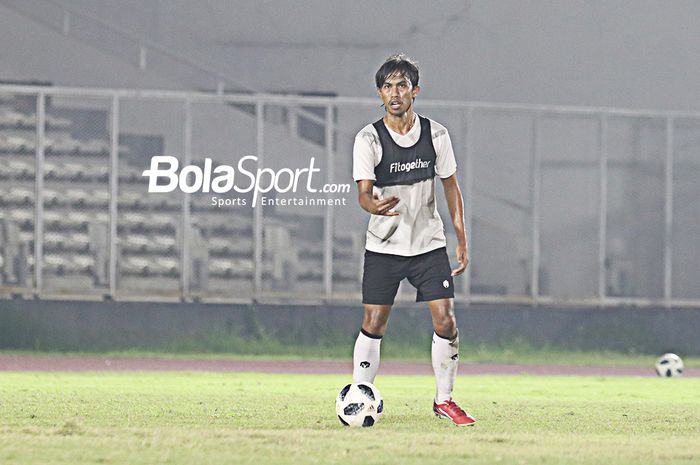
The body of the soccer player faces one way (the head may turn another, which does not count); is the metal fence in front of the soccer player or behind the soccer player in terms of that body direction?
behind

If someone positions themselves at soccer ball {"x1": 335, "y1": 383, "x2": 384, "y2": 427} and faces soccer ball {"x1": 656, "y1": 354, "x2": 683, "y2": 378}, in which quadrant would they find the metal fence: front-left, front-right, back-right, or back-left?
front-left

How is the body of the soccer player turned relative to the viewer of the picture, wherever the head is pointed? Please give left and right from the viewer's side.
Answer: facing the viewer

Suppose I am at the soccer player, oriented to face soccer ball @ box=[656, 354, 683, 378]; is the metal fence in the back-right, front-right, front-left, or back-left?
front-left

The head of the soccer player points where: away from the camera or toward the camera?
toward the camera
